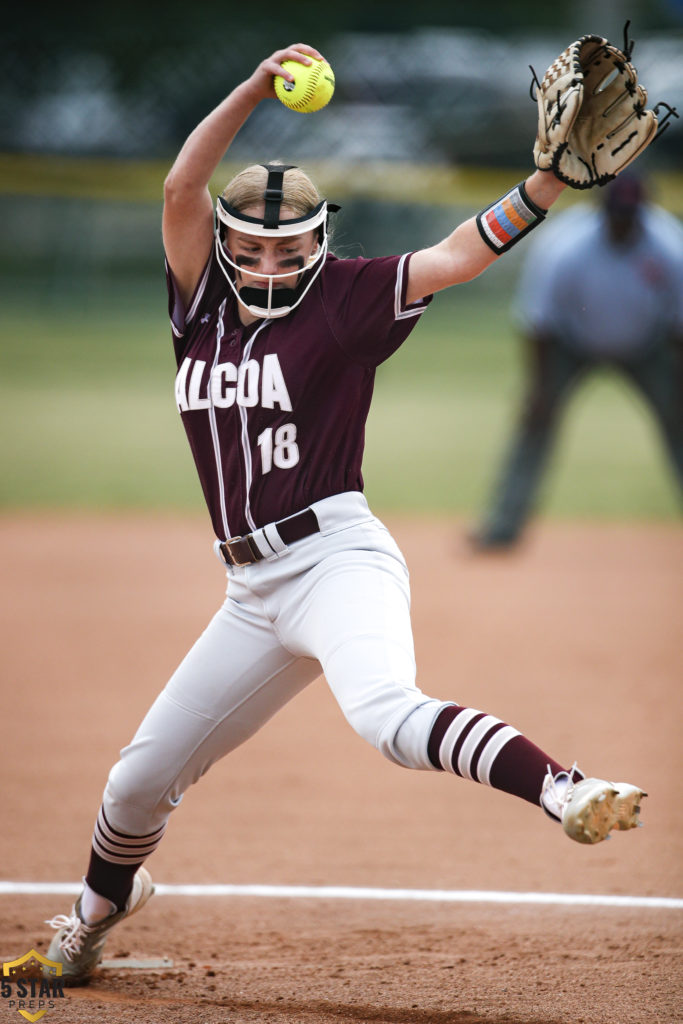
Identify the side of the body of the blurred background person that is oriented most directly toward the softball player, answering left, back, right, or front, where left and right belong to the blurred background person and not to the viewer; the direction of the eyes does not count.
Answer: front

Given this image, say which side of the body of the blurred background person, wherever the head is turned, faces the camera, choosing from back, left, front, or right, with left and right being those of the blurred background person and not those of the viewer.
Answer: front
